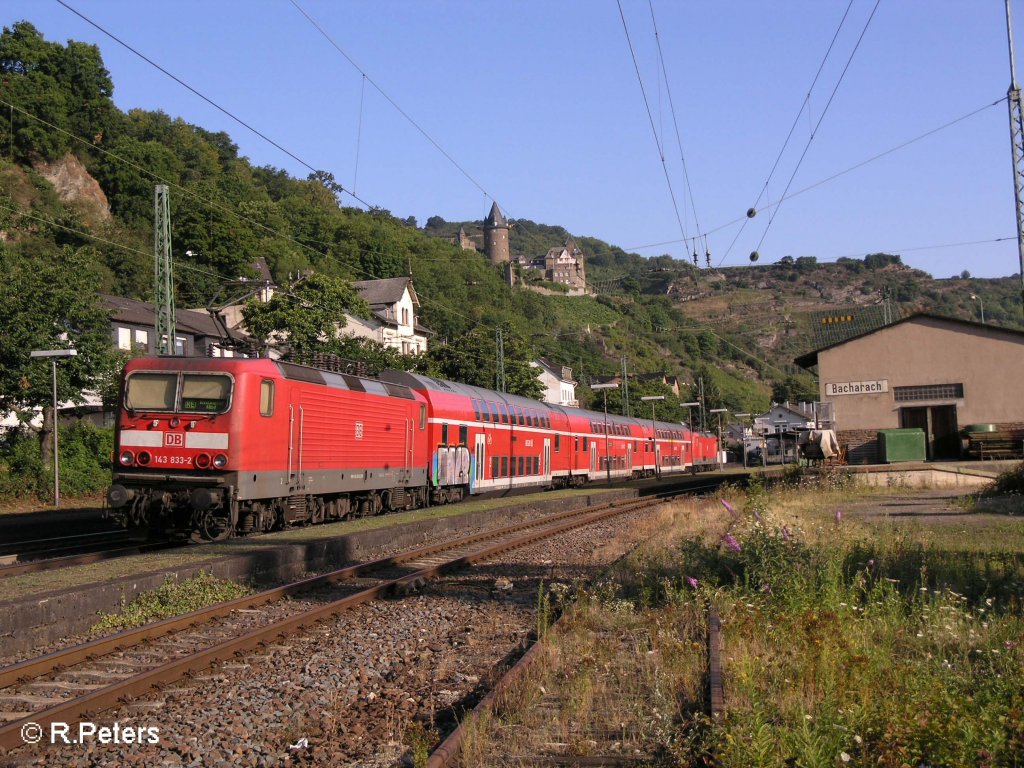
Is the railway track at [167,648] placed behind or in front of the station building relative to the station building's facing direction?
in front

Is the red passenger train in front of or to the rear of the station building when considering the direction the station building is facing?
in front

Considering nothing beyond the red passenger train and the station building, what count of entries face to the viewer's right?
0

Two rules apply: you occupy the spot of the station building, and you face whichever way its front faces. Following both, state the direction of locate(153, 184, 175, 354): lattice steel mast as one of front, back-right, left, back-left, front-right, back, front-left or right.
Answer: front-right

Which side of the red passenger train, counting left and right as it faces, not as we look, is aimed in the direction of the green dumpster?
back

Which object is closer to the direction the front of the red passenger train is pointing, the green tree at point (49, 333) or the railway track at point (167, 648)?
the railway track

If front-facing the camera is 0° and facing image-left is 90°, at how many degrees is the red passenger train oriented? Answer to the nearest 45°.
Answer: approximately 45°

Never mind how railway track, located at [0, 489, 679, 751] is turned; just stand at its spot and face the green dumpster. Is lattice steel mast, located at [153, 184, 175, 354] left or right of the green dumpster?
left

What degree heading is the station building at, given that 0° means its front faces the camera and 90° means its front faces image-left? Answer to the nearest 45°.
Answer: approximately 0°

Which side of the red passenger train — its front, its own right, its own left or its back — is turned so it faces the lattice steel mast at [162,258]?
right
